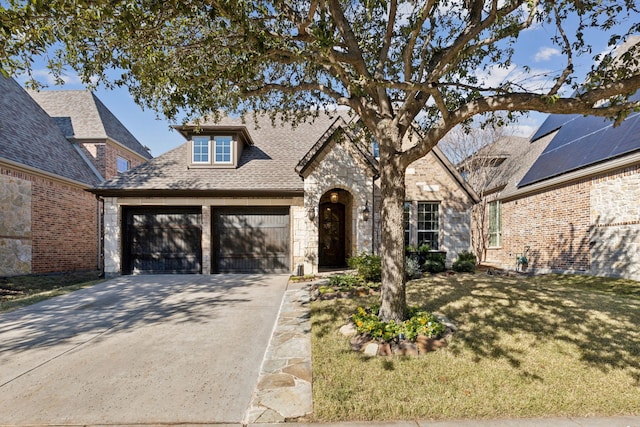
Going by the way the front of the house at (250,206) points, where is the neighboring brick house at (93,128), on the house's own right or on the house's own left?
on the house's own right

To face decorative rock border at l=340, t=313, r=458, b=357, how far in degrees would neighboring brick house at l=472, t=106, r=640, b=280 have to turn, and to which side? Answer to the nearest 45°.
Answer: approximately 45° to its right

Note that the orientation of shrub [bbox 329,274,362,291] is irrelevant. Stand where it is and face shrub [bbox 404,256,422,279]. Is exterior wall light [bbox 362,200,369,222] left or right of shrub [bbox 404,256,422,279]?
left

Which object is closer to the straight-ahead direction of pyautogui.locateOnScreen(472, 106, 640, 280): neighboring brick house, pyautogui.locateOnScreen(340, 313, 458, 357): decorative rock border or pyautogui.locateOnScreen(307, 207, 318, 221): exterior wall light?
the decorative rock border

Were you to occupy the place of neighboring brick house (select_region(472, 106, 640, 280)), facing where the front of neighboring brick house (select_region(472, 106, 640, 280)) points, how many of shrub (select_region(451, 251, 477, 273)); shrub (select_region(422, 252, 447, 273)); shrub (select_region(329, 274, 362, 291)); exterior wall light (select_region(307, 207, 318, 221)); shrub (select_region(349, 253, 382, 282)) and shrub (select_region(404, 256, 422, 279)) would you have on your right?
6

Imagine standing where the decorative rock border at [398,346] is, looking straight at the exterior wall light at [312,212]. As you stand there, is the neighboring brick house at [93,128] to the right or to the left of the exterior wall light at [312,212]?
left

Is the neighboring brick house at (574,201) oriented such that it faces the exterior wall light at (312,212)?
no

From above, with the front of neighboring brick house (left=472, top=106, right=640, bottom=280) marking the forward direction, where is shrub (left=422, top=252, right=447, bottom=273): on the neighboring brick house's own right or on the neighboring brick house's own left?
on the neighboring brick house's own right

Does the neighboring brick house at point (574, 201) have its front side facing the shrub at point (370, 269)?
no

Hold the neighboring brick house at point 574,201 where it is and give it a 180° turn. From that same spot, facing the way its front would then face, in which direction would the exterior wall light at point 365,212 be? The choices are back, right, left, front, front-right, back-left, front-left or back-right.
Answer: left

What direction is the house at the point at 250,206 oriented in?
toward the camera

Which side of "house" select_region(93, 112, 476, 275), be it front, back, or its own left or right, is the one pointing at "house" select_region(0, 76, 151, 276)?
right

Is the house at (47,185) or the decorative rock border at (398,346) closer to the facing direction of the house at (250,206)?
the decorative rock border

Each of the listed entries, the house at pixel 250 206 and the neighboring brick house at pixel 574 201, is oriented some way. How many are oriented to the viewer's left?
0

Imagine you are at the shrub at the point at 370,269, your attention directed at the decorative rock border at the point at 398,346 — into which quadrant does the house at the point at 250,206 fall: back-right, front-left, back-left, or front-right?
back-right

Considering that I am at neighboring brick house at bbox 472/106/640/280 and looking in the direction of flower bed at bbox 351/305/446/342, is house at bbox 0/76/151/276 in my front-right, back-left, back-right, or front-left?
front-right

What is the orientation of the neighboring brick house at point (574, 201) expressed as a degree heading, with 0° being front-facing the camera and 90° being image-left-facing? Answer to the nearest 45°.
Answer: approximately 315°

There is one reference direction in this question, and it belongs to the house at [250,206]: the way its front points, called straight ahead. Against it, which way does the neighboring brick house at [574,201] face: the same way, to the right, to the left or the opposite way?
the same way

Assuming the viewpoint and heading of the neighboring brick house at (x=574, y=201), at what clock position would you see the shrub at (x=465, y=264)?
The shrub is roughly at 3 o'clock from the neighboring brick house.

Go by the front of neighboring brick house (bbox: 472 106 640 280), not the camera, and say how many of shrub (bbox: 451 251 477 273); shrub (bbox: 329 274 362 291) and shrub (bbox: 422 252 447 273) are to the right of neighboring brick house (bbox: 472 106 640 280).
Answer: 3
